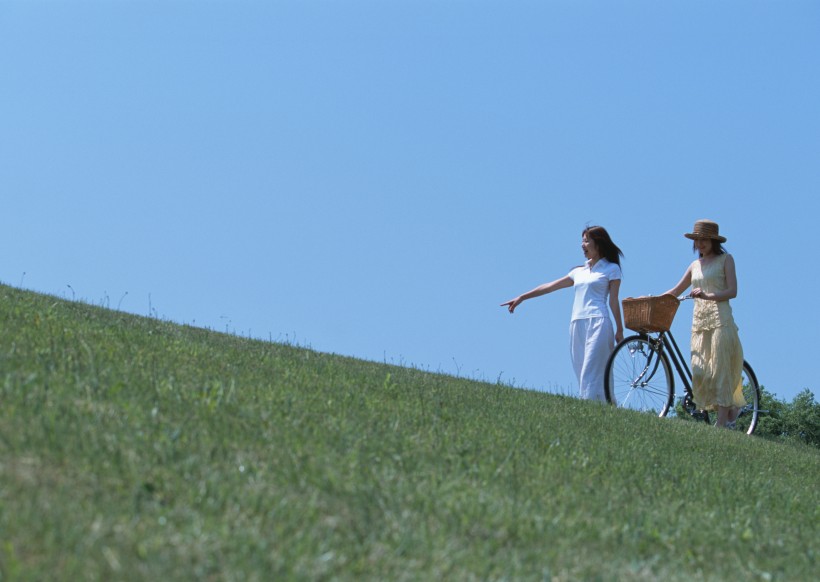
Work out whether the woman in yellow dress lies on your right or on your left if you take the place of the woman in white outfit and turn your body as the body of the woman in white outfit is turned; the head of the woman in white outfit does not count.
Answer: on your left

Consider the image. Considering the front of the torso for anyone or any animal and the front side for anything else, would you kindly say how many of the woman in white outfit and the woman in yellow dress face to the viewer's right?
0

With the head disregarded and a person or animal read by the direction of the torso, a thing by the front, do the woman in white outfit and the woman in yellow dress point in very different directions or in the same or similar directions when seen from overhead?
same or similar directions

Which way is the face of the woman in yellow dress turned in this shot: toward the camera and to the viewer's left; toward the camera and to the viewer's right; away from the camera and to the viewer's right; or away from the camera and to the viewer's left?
toward the camera and to the viewer's left

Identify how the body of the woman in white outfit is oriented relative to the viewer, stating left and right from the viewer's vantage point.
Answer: facing the viewer and to the left of the viewer

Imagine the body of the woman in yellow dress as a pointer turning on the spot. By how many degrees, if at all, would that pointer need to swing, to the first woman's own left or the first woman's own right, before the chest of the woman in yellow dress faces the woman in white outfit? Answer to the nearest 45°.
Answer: approximately 45° to the first woman's own right

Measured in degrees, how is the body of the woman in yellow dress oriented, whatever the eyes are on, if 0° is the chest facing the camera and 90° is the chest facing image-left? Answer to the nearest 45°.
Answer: approximately 45°
